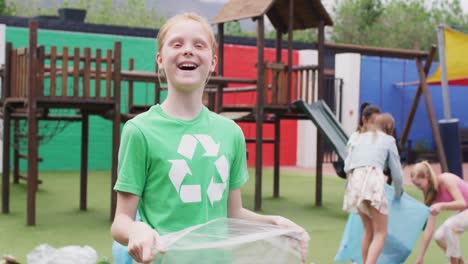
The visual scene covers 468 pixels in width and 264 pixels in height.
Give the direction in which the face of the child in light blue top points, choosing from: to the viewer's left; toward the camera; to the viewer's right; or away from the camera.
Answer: away from the camera

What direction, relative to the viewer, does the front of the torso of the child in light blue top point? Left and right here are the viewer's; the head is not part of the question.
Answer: facing away from the viewer and to the right of the viewer
